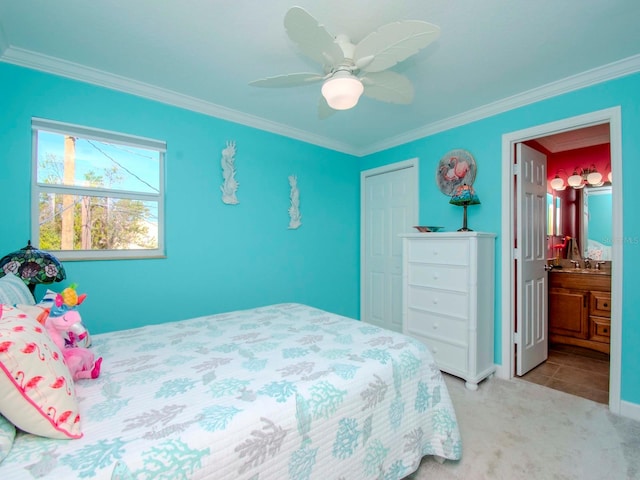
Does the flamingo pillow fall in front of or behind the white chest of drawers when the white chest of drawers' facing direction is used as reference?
in front

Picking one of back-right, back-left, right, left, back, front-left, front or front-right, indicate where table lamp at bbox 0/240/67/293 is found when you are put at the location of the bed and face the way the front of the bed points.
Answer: left

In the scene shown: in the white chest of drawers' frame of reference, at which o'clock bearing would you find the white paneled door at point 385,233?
The white paneled door is roughly at 3 o'clock from the white chest of drawers.

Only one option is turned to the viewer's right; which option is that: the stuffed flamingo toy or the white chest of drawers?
the stuffed flamingo toy

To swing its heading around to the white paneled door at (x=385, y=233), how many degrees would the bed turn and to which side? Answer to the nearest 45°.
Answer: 0° — it already faces it

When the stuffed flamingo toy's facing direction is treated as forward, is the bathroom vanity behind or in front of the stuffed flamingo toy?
in front

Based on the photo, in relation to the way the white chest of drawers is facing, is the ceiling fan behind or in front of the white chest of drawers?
in front

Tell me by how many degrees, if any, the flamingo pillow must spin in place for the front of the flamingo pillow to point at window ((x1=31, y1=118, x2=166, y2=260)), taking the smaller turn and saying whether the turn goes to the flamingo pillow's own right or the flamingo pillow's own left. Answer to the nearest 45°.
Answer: approximately 135° to the flamingo pillow's own left

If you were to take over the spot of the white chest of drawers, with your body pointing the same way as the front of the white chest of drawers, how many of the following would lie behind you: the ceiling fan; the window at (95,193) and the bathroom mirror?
1

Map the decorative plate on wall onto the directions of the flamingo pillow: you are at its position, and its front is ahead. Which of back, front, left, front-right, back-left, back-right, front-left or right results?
front-left

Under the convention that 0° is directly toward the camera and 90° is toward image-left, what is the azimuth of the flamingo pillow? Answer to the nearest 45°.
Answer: approximately 315°

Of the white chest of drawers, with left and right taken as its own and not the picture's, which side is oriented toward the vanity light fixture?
back

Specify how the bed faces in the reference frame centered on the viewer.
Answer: facing away from the viewer and to the right of the viewer

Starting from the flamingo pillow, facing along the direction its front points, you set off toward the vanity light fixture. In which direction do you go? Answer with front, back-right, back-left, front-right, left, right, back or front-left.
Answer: front-left

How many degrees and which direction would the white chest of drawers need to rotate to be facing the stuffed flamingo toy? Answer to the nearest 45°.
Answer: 0° — it already faces it
